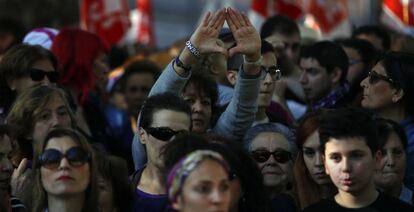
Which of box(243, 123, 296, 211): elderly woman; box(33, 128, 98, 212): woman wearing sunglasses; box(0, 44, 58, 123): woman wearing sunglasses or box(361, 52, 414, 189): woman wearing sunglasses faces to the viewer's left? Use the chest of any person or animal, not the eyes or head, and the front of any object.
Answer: box(361, 52, 414, 189): woman wearing sunglasses

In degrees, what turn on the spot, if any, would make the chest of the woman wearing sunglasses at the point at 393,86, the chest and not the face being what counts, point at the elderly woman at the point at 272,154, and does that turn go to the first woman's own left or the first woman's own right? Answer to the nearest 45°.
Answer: approximately 45° to the first woman's own left

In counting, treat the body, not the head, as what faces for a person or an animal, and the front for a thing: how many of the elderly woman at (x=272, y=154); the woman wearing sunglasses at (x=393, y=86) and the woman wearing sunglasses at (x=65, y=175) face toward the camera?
2

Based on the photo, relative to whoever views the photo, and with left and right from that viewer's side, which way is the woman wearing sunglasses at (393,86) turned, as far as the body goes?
facing to the left of the viewer

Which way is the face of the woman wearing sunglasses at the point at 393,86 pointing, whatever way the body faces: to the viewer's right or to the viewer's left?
to the viewer's left

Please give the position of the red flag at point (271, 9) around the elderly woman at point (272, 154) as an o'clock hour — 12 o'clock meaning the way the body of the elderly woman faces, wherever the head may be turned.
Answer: The red flag is roughly at 6 o'clock from the elderly woman.

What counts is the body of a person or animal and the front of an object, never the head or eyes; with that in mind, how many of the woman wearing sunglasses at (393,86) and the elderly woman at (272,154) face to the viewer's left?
1

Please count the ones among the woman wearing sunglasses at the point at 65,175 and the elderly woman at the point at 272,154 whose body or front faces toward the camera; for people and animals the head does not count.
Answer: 2
